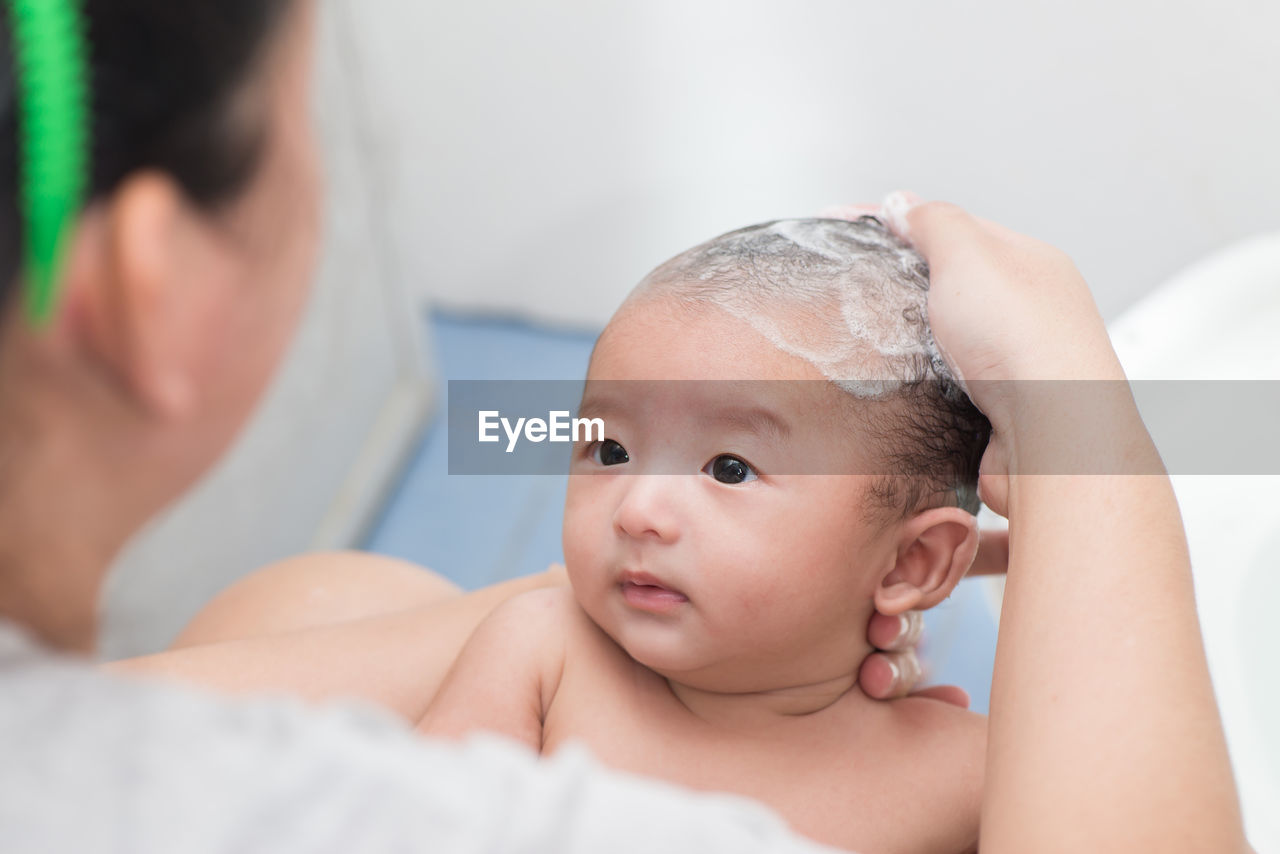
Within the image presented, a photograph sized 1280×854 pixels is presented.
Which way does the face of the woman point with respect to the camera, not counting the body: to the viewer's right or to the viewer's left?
to the viewer's right

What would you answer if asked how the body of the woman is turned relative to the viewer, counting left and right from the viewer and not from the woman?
facing away from the viewer and to the right of the viewer
